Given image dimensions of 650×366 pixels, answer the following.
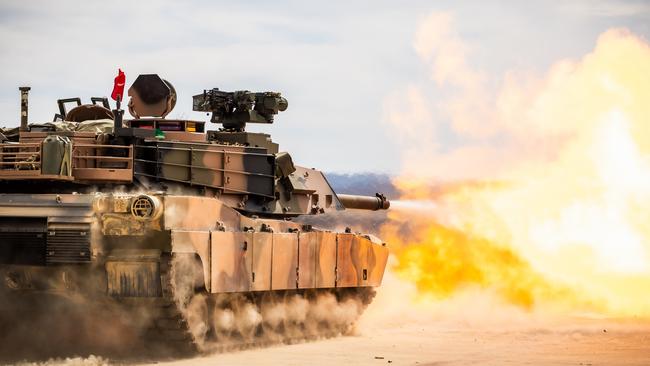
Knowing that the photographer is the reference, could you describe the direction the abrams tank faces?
facing away from the viewer and to the right of the viewer
